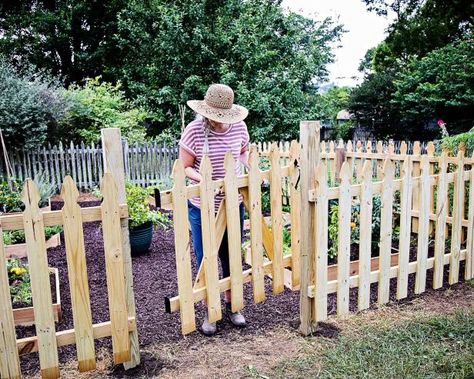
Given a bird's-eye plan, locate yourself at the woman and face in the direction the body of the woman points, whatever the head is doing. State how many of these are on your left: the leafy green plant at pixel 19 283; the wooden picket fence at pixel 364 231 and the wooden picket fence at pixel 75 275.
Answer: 1

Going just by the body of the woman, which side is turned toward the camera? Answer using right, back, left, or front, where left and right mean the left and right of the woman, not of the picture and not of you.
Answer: front

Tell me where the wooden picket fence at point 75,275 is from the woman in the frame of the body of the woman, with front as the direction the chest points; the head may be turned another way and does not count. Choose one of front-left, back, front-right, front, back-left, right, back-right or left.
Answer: front-right

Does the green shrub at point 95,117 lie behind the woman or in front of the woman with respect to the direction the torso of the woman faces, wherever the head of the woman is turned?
behind

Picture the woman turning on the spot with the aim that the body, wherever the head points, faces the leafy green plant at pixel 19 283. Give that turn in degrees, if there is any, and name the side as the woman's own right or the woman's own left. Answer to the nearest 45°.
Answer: approximately 135° to the woman's own right

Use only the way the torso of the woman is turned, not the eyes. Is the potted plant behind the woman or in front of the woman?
behind

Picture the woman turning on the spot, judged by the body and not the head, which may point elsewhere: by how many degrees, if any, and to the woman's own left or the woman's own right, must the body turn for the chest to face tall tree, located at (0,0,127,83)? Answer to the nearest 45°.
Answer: approximately 180°

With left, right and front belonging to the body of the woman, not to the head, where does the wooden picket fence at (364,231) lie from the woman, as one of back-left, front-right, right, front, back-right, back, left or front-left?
left

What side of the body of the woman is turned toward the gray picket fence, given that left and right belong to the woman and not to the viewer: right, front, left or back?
back
